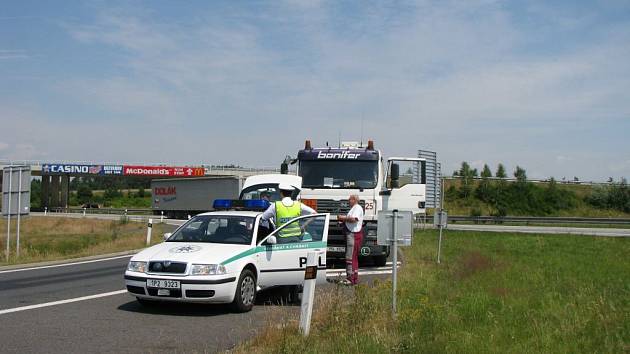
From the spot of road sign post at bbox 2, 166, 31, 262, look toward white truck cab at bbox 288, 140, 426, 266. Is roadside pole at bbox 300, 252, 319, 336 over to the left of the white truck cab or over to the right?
right

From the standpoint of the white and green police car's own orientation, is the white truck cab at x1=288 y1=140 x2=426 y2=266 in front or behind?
behind

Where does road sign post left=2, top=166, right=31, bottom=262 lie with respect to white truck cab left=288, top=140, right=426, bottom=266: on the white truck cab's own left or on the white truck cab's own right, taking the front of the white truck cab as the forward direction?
on the white truck cab's own right

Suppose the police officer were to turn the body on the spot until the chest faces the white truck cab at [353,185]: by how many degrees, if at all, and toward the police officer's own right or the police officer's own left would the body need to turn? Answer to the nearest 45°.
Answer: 0° — they already face it

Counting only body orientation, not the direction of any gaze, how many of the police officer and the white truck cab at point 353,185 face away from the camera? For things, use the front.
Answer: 1

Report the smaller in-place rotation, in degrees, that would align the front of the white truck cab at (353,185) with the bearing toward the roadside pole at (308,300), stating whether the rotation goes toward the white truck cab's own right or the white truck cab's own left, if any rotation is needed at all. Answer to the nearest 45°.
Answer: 0° — it already faces it

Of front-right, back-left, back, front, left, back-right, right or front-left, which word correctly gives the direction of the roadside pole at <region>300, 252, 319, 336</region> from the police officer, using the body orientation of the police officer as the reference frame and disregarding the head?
back

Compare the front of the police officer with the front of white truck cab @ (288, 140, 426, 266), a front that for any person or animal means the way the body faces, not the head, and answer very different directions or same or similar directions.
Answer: very different directions

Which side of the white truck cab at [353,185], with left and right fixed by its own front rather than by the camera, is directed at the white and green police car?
front

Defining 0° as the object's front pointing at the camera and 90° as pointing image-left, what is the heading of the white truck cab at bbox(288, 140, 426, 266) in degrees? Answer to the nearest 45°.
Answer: approximately 0°

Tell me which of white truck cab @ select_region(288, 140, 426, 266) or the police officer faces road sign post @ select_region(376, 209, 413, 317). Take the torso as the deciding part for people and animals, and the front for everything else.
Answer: the white truck cab

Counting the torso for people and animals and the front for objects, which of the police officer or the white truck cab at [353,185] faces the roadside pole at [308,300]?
the white truck cab

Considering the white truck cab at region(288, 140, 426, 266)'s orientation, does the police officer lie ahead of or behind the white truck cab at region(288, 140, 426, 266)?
ahead

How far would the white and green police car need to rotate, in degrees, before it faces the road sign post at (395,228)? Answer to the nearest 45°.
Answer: approximately 90° to its left

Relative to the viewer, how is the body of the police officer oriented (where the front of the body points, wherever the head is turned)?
away from the camera
